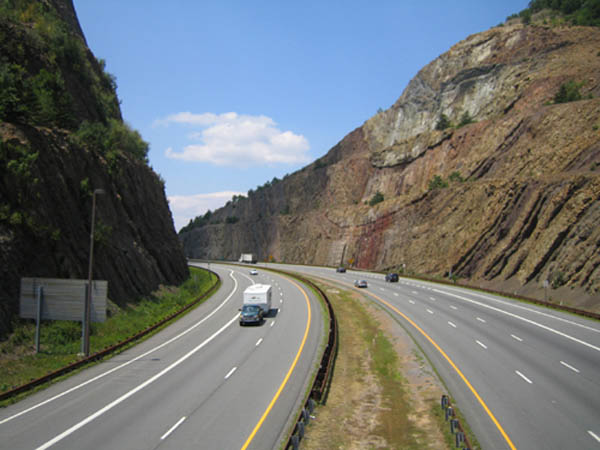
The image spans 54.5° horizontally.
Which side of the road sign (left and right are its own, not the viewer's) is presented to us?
back

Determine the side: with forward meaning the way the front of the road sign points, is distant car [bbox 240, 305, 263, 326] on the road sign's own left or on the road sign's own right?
on the road sign's own right

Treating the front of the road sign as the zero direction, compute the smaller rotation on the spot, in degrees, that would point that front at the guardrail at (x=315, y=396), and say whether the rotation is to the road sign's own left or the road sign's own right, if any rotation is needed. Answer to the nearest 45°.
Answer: approximately 135° to the road sign's own right

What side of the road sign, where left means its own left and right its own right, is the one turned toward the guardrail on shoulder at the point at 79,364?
back

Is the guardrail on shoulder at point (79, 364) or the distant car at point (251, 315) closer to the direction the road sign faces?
the distant car

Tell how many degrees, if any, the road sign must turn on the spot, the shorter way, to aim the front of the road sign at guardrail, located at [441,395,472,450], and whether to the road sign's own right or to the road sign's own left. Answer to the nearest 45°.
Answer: approximately 135° to the road sign's own right

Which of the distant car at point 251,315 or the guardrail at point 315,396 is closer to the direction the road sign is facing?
the distant car
